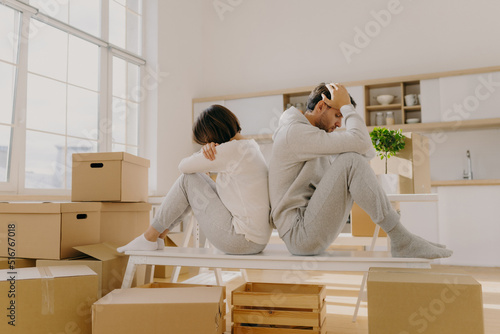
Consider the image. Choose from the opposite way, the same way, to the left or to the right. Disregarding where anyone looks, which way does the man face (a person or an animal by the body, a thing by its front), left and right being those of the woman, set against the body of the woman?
the opposite way

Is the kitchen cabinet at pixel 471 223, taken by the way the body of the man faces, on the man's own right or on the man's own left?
on the man's own left

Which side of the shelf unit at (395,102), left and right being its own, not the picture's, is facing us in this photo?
front

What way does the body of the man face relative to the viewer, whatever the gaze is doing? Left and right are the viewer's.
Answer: facing to the right of the viewer

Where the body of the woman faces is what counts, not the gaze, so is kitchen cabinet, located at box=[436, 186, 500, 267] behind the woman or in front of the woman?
behind

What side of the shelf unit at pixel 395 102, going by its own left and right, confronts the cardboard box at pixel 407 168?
front

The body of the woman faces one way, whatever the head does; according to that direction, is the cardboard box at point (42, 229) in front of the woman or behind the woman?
in front

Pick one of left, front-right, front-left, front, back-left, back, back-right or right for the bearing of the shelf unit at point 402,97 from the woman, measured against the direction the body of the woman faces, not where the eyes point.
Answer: back-right

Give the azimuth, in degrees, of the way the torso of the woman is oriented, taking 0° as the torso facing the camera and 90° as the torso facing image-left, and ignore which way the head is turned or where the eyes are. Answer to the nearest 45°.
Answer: approximately 90°

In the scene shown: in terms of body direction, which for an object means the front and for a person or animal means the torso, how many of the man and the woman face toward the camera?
0
